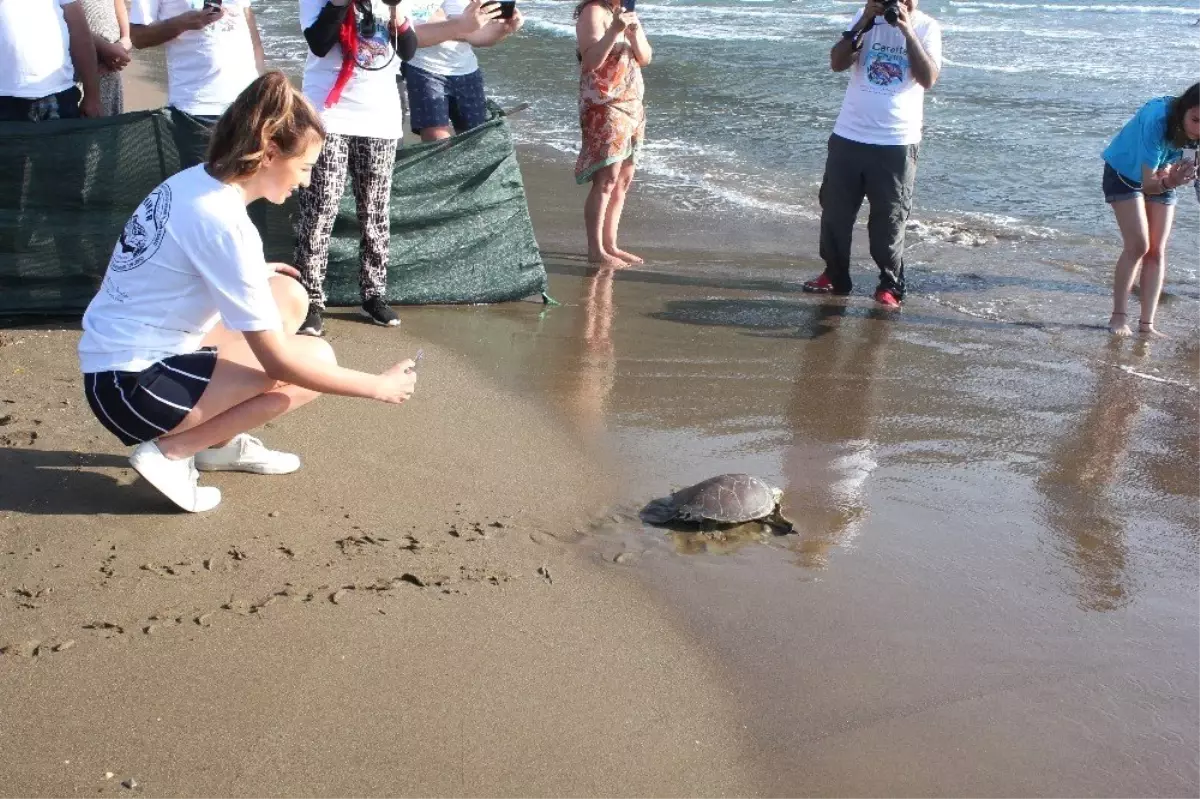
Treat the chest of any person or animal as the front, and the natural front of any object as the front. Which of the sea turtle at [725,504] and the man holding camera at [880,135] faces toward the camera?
the man holding camera

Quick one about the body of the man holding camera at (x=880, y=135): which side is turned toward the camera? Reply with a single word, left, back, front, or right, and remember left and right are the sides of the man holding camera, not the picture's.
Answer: front

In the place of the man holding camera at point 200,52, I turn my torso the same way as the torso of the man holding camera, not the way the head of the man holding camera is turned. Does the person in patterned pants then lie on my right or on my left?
on my left

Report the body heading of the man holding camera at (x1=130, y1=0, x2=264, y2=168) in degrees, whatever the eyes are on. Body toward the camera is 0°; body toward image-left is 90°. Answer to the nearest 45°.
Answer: approximately 0°

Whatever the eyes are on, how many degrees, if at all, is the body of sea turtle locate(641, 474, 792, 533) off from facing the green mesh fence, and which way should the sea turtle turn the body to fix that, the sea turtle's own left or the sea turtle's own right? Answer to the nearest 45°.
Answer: approximately 135° to the sea turtle's own left

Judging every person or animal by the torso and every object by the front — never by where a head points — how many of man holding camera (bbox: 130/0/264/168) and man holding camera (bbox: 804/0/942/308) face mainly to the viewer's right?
0

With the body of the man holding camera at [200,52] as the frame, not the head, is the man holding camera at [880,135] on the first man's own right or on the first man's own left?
on the first man's own left

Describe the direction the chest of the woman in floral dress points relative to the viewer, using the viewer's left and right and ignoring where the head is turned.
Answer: facing the viewer and to the right of the viewer

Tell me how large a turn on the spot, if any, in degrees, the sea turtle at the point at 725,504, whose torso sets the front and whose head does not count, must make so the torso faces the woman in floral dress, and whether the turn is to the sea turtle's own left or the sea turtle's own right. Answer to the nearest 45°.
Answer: approximately 90° to the sea turtle's own left

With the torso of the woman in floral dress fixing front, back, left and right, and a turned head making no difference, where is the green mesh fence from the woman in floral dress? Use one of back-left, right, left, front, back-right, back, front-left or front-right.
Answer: right

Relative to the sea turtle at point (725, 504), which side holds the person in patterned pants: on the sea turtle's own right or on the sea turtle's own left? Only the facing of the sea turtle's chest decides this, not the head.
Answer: on the sea turtle's own left

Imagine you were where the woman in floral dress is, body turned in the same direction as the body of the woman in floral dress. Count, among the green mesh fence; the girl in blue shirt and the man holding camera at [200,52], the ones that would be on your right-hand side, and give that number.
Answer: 2

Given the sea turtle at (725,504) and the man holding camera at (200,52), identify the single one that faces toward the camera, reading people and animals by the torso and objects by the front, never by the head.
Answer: the man holding camera
